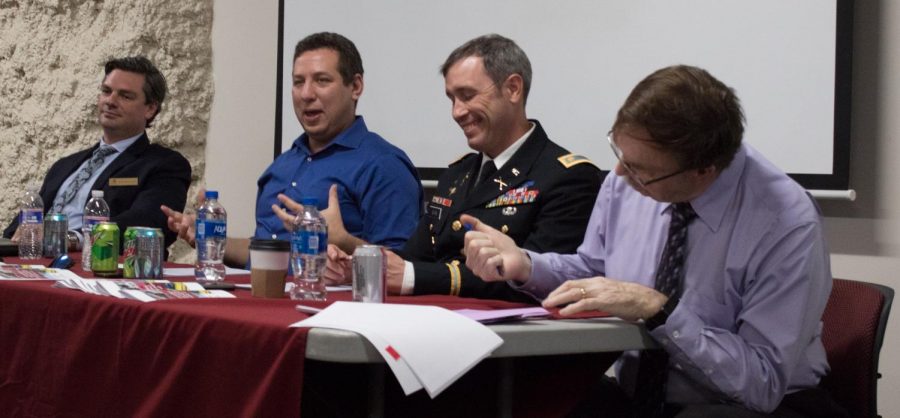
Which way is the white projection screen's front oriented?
toward the camera

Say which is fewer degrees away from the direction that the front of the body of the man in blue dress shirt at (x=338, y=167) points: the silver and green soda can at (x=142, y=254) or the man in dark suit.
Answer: the silver and green soda can

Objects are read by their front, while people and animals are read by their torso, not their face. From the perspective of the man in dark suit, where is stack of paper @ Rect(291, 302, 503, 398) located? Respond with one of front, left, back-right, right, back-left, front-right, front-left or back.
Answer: front-left

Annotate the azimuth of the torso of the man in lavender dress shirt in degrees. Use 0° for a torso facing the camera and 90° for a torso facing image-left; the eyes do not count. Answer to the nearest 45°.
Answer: approximately 45°

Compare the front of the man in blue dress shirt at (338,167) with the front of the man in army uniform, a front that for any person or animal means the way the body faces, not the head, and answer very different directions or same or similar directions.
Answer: same or similar directions

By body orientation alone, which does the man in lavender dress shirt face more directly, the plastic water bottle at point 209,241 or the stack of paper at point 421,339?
the stack of paper

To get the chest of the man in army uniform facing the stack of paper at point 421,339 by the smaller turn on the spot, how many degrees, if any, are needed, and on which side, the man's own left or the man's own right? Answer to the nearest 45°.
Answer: approximately 45° to the man's own left

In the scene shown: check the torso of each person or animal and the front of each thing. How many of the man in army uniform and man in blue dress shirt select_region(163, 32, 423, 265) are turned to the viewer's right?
0

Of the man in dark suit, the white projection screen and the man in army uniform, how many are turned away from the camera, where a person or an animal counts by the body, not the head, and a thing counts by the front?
0

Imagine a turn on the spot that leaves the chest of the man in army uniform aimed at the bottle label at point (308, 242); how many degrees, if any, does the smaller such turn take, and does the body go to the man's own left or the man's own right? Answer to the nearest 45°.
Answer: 0° — they already face it

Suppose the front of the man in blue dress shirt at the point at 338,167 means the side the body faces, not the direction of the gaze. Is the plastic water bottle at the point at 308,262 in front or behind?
in front

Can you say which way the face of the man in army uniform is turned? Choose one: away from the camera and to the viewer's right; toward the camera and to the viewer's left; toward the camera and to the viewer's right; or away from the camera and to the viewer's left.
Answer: toward the camera and to the viewer's left

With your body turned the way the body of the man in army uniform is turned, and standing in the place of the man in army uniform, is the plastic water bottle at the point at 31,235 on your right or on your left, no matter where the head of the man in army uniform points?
on your right

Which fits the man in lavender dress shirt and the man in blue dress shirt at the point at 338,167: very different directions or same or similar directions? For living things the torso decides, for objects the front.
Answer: same or similar directions

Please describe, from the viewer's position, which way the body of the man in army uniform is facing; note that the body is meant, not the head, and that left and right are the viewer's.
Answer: facing the viewer and to the left of the viewer

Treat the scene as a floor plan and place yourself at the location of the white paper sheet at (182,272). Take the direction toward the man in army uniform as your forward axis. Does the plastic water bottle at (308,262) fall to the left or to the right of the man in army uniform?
right

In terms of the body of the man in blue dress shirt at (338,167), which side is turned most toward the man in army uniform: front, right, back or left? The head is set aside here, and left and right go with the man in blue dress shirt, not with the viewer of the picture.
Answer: left

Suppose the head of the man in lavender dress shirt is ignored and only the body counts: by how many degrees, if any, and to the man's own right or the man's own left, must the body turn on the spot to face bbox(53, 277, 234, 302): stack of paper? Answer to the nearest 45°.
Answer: approximately 45° to the man's own right
